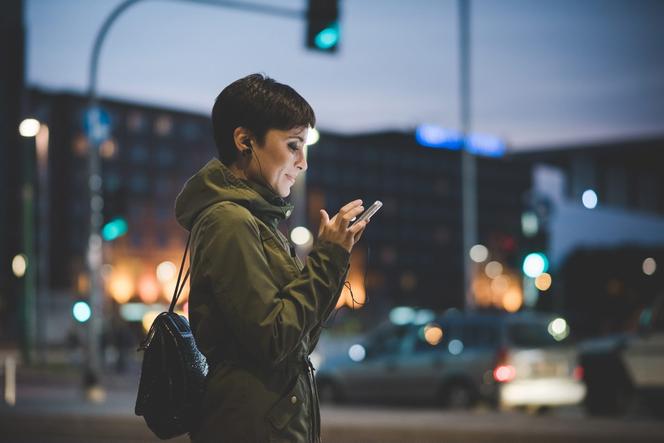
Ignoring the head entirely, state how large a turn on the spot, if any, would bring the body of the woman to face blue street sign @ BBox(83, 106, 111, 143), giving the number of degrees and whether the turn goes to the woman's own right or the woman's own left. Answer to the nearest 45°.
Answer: approximately 90° to the woman's own left

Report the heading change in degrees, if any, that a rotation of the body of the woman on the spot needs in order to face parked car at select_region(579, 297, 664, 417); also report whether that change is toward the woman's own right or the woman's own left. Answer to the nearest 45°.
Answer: approximately 45° to the woman's own left

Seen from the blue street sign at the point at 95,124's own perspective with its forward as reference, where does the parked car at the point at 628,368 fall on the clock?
The parked car is roughly at 10 o'clock from the blue street sign.

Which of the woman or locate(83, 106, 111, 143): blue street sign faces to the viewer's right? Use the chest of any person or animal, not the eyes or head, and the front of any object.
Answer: the woman

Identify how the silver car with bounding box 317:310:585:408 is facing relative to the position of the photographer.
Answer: facing away from the viewer and to the left of the viewer

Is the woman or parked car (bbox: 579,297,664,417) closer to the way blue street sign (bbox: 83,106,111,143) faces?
the woman

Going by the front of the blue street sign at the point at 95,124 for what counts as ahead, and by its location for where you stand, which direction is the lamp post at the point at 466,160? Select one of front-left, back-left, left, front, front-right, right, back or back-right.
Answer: back-left

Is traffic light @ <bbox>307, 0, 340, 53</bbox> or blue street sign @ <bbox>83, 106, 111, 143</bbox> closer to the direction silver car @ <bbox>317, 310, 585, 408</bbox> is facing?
the blue street sign

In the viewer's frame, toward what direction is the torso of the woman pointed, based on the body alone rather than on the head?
to the viewer's right

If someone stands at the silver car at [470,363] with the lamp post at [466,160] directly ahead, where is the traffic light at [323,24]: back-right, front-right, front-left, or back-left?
back-left

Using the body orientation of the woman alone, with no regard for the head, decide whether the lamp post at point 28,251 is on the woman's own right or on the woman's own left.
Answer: on the woman's own left
